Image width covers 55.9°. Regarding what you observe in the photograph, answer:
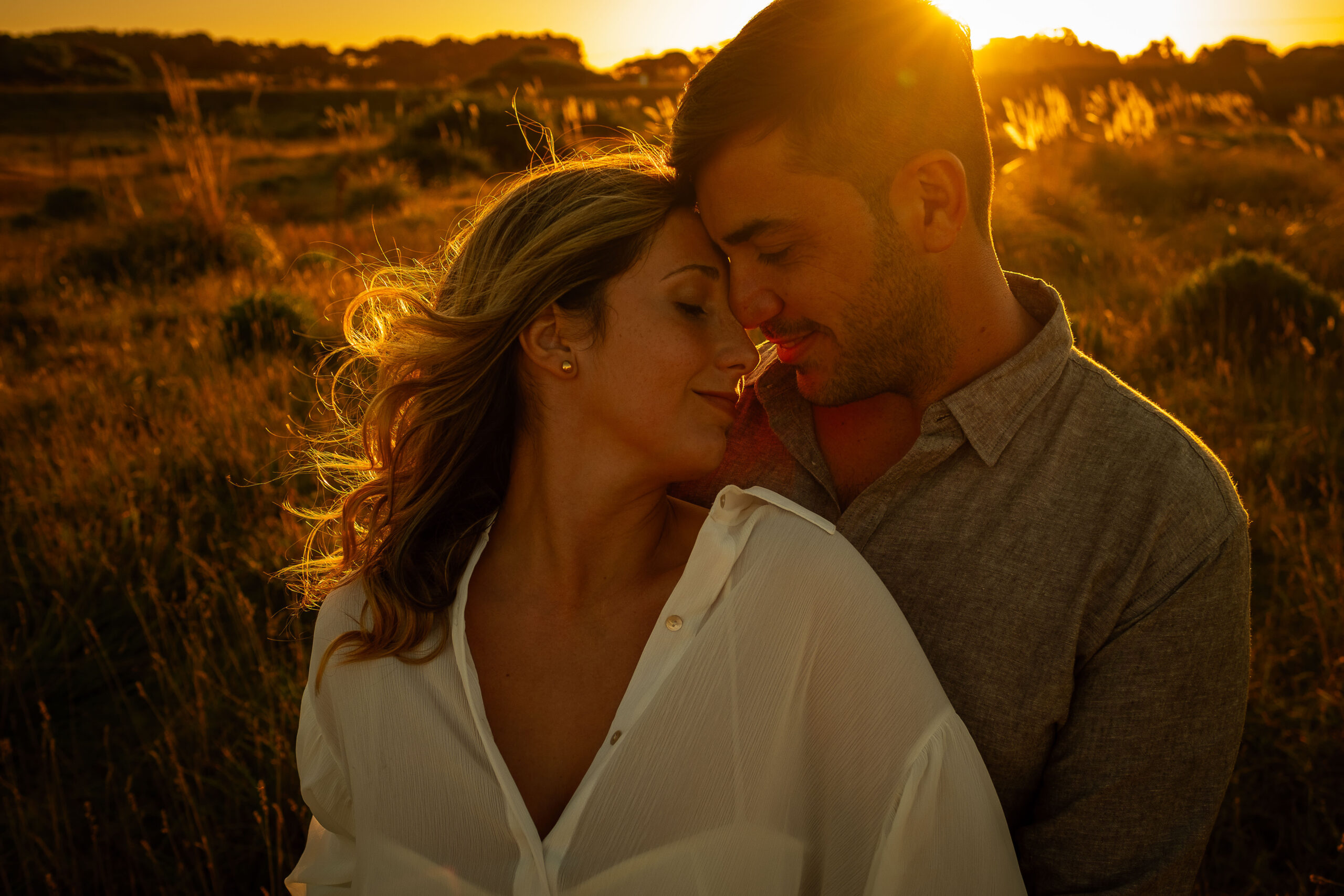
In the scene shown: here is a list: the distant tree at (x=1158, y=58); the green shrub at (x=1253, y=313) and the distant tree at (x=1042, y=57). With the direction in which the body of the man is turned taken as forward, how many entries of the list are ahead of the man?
0

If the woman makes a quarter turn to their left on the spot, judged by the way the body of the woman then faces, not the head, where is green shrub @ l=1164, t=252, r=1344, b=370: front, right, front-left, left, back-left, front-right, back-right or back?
front-left

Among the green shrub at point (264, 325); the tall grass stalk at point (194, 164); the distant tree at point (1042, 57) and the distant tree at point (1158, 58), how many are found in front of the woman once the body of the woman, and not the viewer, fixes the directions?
0

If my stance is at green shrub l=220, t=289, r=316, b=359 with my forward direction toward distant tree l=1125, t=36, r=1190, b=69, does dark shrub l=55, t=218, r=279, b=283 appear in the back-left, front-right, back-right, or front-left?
front-left

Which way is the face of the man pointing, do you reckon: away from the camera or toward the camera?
toward the camera

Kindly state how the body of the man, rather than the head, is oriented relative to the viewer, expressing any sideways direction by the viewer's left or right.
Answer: facing the viewer and to the left of the viewer

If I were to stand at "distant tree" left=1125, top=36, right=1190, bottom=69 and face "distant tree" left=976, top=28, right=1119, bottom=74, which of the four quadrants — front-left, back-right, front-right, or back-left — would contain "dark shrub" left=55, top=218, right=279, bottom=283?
front-left

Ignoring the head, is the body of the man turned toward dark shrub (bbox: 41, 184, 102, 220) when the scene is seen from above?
no

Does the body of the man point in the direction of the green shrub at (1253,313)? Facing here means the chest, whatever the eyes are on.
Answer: no

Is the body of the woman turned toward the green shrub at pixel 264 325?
no

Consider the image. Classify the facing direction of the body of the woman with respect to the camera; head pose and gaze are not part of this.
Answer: toward the camera

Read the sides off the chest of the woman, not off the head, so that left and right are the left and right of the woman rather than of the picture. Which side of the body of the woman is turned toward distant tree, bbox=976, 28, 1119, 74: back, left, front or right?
back
